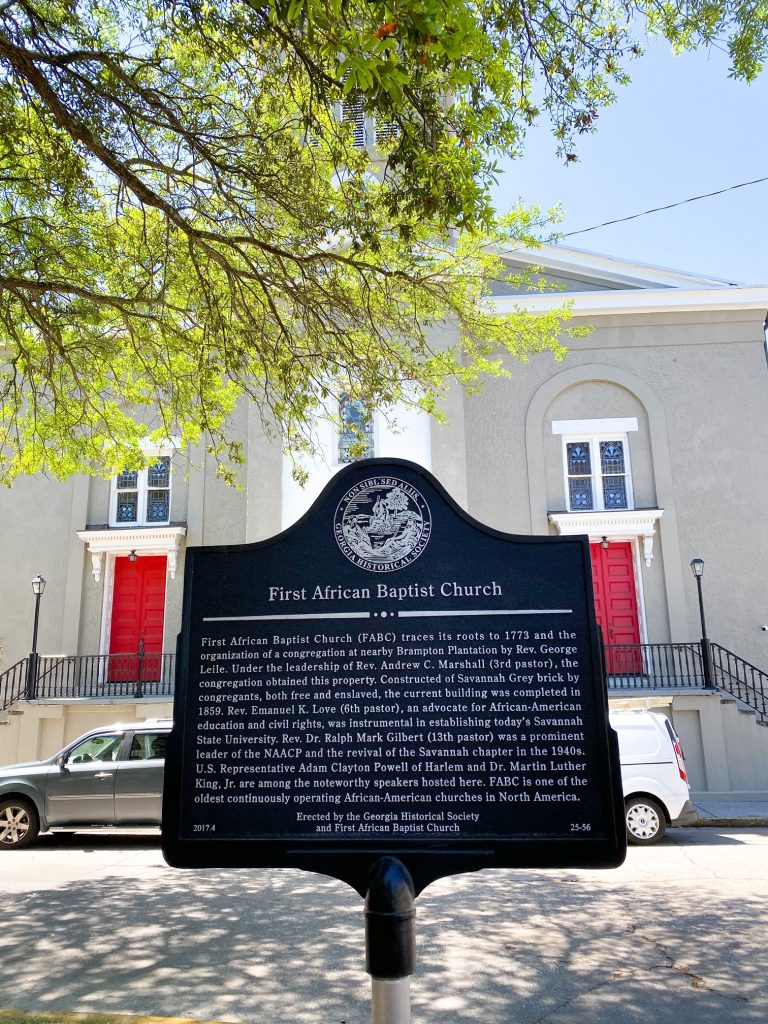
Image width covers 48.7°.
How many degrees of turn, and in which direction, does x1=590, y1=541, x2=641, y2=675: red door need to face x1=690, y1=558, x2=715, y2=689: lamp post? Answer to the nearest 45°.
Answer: approximately 45° to its left

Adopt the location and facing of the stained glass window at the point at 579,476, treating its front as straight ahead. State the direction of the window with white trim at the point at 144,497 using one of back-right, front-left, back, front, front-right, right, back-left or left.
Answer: right

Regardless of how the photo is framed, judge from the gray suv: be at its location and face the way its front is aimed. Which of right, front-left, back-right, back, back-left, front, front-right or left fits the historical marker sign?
left

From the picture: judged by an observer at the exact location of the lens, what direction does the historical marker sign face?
facing the viewer

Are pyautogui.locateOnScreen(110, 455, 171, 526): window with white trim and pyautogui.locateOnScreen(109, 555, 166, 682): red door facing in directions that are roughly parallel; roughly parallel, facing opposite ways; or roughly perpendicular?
roughly parallel

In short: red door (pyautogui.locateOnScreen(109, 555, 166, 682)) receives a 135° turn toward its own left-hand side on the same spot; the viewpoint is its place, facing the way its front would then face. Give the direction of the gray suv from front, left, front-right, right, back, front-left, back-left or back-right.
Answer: back-right

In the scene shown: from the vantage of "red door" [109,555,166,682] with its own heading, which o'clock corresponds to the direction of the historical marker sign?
The historical marker sign is roughly at 12 o'clock from the red door.

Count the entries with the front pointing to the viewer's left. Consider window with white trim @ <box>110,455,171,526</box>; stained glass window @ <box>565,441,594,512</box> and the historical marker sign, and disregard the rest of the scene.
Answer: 0

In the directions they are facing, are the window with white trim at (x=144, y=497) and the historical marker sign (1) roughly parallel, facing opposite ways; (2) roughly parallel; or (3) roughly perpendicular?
roughly parallel

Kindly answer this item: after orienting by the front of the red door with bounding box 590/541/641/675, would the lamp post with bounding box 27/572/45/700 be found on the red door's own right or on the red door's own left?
on the red door's own right

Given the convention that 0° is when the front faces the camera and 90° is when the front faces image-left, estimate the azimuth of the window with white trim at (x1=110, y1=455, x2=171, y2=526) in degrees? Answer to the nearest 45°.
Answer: approximately 0°

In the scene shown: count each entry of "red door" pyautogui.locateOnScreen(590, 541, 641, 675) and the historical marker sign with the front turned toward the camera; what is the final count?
2

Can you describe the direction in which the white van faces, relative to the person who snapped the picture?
facing to the left of the viewer

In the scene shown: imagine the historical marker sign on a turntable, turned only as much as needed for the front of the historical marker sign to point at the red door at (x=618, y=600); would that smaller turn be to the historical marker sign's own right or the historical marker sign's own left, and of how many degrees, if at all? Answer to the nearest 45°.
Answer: approximately 180°

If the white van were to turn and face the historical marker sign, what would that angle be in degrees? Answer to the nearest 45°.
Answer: approximately 90° to its left

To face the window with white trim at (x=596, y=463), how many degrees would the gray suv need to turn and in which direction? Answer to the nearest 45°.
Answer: approximately 180°

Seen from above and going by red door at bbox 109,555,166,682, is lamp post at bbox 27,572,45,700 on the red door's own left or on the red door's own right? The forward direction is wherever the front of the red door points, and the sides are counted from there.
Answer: on the red door's own right

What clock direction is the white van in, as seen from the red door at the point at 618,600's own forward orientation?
The white van is roughly at 12 o'clock from the red door.

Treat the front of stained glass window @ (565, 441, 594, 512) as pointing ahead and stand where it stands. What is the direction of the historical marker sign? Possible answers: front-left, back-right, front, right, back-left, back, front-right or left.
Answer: front

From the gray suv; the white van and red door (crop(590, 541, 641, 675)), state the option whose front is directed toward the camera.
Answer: the red door
